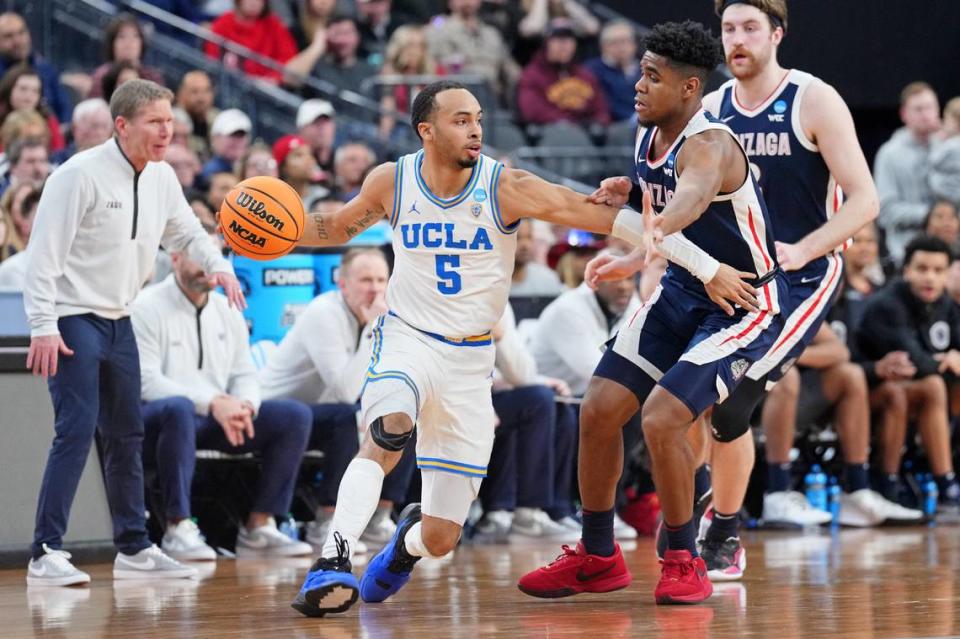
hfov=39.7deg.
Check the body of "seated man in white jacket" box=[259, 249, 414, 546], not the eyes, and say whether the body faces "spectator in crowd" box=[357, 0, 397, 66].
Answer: no

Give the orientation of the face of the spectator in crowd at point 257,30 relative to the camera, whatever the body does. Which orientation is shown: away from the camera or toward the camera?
toward the camera

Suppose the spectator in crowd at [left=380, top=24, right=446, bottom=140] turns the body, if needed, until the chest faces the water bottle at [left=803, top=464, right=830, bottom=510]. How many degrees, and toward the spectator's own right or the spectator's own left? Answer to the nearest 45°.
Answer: approximately 45° to the spectator's own left

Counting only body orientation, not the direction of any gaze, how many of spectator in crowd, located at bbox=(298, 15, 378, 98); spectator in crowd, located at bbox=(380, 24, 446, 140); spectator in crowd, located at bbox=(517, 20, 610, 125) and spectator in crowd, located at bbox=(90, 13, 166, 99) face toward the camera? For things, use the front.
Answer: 4

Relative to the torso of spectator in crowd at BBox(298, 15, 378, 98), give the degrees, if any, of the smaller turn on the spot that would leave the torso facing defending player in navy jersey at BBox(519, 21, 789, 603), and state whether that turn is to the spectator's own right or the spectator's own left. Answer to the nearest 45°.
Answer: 0° — they already face them

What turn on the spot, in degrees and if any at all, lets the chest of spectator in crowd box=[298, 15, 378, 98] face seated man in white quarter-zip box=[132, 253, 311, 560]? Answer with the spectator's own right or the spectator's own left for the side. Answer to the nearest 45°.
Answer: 0° — they already face them

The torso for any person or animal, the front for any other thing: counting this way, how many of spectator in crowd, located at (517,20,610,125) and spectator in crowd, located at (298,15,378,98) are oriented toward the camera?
2

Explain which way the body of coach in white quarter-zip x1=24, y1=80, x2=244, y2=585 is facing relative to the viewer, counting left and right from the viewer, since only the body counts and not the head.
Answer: facing the viewer and to the right of the viewer

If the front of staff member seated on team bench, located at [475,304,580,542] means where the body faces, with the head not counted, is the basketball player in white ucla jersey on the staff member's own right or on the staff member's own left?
on the staff member's own right

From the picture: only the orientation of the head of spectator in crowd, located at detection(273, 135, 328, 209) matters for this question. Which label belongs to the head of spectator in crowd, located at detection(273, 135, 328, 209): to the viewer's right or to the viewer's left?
to the viewer's right

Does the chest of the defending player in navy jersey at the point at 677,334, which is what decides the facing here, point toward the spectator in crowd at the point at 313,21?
no

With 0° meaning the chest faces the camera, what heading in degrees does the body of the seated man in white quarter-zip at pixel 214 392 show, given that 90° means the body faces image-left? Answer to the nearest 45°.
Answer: approximately 315°

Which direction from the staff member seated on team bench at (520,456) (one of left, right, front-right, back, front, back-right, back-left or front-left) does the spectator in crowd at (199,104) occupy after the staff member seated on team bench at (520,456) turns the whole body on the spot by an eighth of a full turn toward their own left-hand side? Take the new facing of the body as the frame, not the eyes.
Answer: back-left

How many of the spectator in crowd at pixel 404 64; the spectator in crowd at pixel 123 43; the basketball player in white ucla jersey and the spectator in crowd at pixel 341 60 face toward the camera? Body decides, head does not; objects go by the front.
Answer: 4

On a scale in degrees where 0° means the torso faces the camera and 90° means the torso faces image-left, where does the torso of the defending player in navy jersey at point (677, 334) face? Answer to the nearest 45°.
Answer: approximately 45°

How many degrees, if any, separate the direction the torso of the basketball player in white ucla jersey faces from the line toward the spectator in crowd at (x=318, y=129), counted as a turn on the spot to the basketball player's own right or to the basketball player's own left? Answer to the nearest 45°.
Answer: approximately 180°

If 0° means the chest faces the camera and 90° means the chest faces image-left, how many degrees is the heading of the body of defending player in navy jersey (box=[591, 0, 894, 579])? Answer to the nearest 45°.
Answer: approximately 45°

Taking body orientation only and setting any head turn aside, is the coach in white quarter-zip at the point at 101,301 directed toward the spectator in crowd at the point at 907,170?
no

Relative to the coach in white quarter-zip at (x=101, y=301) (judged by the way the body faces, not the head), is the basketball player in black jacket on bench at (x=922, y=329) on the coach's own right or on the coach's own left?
on the coach's own left

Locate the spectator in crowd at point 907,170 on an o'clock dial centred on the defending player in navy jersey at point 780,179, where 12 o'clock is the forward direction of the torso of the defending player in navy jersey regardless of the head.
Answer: The spectator in crowd is roughly at 5 o'clock from the defending player in navy jersey.
